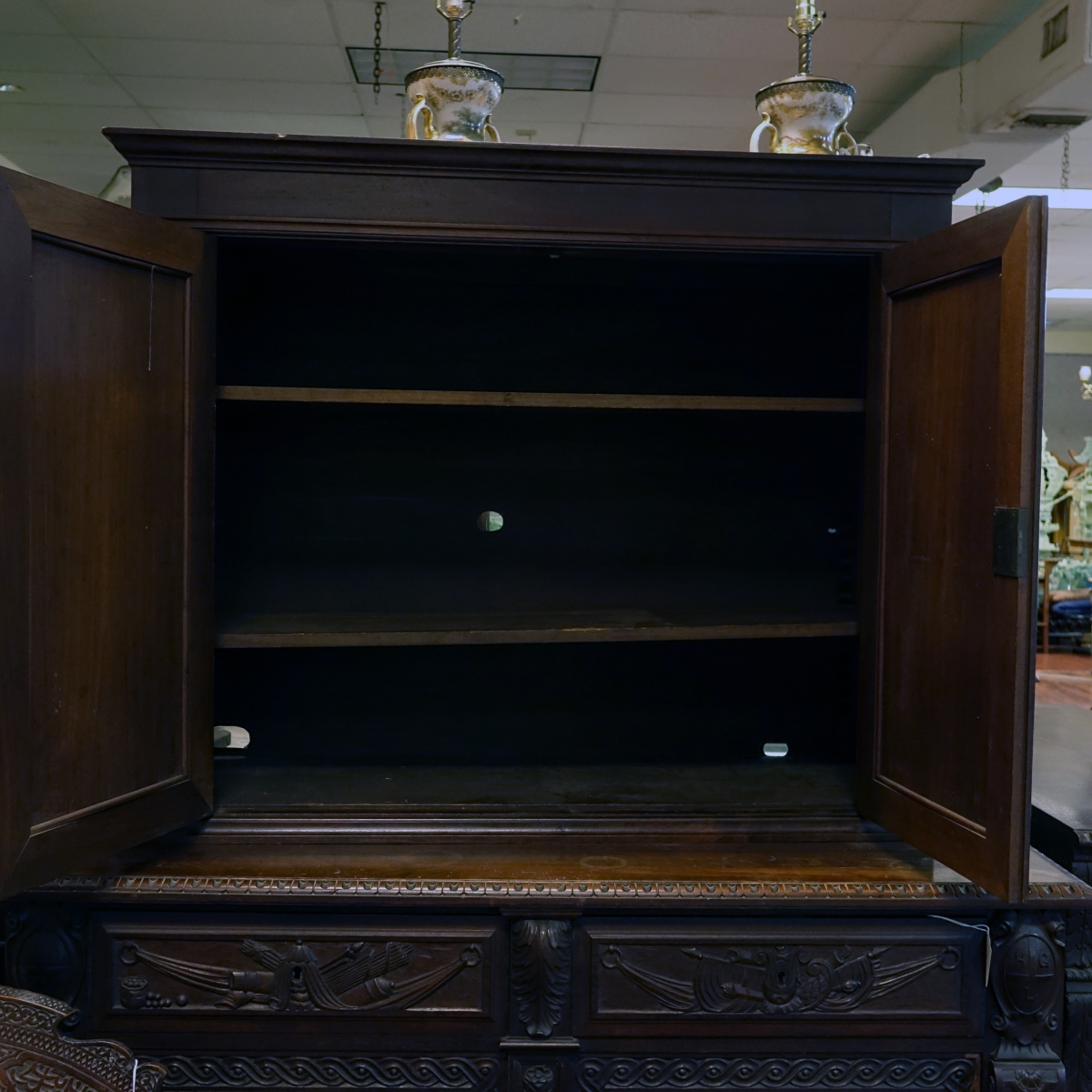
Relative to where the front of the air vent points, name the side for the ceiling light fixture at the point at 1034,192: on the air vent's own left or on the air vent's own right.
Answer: on the air vent's own right

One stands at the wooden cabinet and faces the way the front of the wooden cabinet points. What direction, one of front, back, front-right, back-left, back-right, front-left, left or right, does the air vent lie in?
back-left

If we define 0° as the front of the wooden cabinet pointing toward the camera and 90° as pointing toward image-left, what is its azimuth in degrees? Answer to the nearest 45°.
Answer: approximately 0°

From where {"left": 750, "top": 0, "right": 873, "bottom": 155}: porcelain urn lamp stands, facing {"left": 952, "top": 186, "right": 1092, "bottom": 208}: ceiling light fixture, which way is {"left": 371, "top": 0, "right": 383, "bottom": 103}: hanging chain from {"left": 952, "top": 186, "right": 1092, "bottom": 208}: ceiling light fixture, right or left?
left

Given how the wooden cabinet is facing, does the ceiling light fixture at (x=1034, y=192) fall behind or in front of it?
behind

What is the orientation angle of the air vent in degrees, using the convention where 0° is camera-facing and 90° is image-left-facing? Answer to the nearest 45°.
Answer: approximately 45°
